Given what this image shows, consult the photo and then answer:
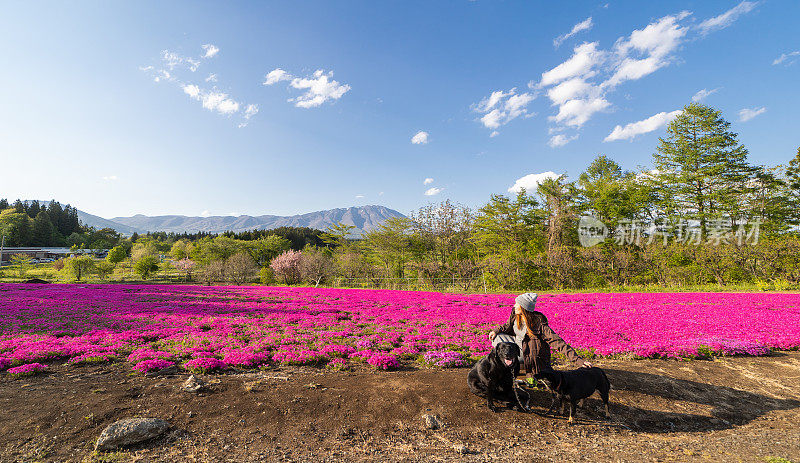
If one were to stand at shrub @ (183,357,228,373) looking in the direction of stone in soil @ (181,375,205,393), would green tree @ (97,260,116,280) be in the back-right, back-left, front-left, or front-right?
back-right

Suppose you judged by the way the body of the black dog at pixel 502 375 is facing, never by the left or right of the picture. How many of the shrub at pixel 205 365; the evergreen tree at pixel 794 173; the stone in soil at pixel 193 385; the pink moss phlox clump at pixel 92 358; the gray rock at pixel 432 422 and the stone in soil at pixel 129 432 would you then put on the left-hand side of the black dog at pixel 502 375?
1

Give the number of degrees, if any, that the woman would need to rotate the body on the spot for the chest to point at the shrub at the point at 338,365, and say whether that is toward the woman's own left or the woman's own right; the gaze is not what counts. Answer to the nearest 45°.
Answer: approximately 45° to the woman's own right

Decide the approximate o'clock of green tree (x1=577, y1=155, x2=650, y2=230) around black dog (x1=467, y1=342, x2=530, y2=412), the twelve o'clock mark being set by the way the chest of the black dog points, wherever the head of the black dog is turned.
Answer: The green tree is roughly at 8 o'clock from the black dog.

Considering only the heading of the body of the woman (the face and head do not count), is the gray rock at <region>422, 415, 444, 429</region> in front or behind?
in front

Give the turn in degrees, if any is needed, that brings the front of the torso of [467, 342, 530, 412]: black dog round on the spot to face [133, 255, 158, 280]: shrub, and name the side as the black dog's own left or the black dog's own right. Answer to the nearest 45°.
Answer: approximately 180°

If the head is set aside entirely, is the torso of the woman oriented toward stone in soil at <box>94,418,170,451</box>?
yes

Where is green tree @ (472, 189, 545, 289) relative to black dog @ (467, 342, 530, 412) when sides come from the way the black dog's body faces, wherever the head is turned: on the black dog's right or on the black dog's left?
on the black dog's left

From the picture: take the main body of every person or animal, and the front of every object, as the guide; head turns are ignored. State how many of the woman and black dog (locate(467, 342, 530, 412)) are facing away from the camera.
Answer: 0

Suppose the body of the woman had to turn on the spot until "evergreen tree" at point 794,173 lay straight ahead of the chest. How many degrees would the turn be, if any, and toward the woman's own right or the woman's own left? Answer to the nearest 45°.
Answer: approximately 180°

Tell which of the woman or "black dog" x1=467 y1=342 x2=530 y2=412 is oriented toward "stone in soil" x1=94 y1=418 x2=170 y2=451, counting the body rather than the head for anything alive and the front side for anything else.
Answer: the woman

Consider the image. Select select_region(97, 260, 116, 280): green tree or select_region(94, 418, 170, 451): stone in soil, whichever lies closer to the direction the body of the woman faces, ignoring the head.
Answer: the stone in soil

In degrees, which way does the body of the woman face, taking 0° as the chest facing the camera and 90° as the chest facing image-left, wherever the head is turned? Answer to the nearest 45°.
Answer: approximately 45°

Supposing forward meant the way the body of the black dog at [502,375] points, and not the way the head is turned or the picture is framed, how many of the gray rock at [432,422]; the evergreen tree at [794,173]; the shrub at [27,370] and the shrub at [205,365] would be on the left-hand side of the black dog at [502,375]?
1
